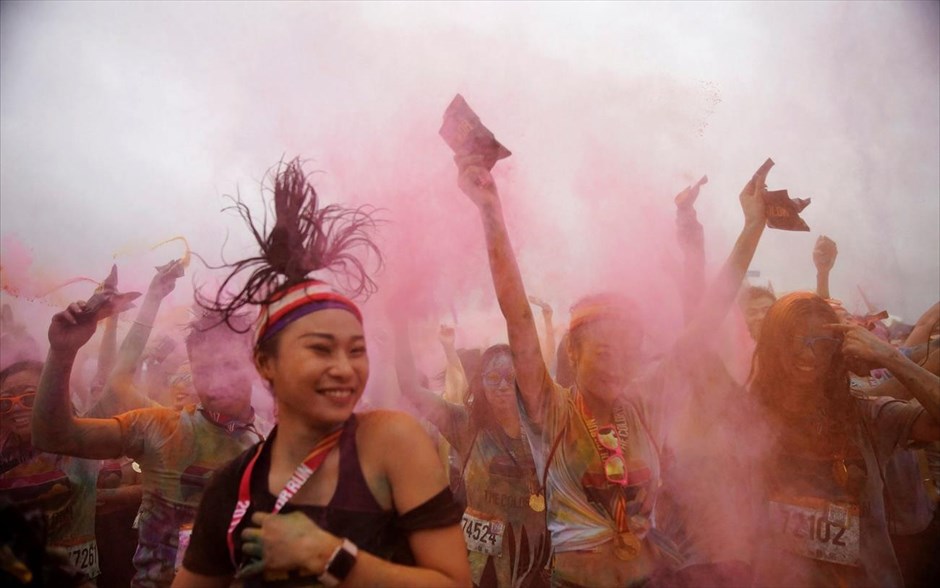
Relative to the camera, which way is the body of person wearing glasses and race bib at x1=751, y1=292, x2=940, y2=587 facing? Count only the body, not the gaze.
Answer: toward the camera

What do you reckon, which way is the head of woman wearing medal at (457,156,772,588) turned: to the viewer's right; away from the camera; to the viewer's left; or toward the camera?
toward the camera

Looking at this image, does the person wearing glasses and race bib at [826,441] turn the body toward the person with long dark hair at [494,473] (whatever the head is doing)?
no

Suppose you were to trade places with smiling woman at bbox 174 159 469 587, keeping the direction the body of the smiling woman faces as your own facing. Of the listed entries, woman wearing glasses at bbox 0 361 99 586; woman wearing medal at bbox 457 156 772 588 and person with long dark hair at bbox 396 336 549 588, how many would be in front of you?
0

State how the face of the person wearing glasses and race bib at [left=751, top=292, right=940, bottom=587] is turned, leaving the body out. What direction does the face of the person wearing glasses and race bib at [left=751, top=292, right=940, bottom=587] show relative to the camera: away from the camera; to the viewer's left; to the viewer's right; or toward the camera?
toward the camera

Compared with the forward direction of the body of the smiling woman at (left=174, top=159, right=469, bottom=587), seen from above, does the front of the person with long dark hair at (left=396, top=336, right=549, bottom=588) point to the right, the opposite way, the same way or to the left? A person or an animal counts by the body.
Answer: the same way

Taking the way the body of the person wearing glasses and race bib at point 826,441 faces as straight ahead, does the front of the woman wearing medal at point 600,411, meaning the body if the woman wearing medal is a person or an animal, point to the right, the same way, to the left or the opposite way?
the same way

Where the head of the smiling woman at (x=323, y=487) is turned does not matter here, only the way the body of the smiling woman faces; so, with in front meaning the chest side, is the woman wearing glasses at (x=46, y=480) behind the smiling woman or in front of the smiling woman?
behind

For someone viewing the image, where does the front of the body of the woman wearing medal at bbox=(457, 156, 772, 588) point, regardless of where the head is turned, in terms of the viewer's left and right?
facing the viewer

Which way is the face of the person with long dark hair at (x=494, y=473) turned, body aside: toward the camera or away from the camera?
toward the camera

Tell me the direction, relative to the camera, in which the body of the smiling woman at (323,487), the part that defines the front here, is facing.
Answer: toward the camera

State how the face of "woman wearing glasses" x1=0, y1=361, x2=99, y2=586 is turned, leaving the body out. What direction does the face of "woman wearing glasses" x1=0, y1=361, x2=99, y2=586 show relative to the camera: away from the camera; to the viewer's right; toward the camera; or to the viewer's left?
toward the camera

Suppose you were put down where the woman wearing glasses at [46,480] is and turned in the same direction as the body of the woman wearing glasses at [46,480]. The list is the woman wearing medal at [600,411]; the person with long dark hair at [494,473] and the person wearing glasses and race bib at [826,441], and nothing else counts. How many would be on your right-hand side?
0

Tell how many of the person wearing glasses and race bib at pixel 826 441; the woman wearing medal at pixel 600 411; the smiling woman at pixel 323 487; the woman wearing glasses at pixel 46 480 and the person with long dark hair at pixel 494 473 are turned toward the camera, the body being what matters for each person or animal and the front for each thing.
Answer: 5
